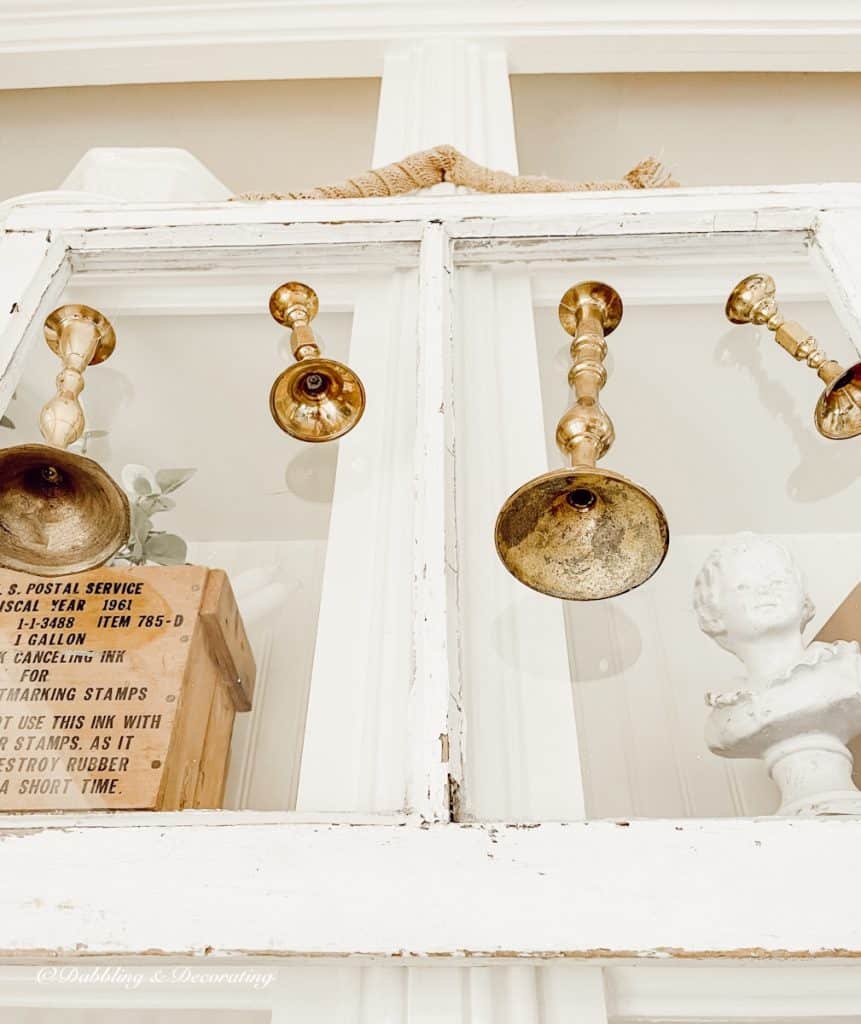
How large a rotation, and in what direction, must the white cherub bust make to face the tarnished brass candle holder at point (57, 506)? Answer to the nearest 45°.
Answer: approximately 45° to its right

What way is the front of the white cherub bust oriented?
toward the camera

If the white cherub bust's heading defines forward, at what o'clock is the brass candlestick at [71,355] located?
The brass candlestick is roughly at 2 o'clock from the white cherub bust.

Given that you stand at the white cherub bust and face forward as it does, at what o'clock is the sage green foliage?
The sage green foliage is roughly at 2 o'clock from the white cherub bust.
